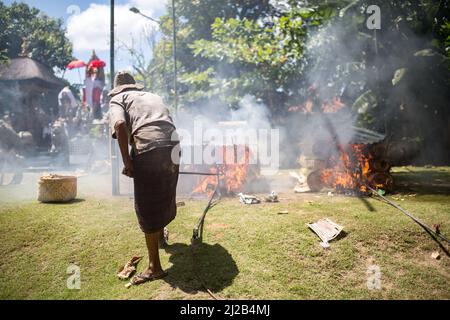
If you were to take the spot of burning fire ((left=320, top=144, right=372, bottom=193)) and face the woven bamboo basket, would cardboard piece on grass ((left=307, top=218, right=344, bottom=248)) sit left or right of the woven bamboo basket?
left

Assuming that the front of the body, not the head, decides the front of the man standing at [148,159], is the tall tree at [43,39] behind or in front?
in front

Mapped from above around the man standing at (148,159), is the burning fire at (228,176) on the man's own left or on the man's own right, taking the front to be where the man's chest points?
on the man's own right

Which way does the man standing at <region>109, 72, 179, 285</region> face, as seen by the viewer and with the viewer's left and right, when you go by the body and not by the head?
facing away from the viewer and to the left of the viewer

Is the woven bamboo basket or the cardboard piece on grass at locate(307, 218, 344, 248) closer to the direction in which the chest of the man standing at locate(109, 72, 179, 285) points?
the woven bamboo basket

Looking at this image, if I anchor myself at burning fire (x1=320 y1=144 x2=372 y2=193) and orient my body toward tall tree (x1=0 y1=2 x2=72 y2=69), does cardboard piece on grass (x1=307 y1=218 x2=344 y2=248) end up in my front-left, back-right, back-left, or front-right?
back-left

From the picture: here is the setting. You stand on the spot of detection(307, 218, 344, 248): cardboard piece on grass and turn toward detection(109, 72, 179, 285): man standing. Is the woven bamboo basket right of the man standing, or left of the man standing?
right

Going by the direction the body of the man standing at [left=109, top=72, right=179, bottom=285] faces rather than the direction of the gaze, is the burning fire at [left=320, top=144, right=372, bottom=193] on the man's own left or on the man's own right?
on the man's own right

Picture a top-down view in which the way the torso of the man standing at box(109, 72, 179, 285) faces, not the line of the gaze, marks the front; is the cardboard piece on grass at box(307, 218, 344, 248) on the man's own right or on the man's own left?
on the man's own right

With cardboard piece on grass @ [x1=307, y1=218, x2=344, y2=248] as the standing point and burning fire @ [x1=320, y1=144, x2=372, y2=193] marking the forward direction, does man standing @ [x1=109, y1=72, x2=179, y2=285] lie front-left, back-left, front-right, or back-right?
back-left
